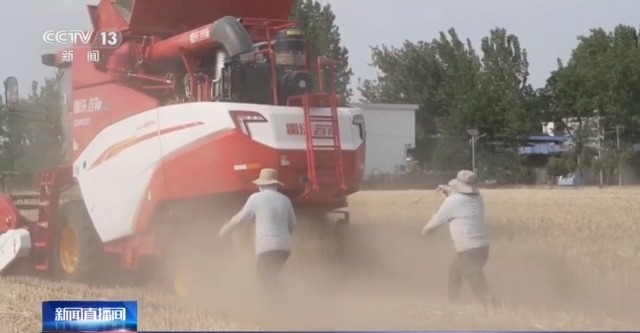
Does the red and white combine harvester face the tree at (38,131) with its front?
yes

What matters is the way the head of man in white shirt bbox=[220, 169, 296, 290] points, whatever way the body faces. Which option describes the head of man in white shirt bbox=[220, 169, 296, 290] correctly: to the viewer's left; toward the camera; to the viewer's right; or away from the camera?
away from the camera

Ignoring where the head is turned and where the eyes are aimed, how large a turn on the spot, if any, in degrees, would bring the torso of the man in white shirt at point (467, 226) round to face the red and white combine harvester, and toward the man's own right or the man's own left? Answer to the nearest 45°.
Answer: approximately 45° to the man's own left

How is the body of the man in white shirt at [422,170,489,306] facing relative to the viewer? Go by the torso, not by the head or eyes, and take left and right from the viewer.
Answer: facing away from the viewer and to the left of the viewer

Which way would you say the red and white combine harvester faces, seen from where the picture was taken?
facing away from the viewer and to the left of the viewer

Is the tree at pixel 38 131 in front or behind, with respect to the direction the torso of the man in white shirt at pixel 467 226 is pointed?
in front

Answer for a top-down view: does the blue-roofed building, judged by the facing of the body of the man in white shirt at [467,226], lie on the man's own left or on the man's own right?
on the man's own right

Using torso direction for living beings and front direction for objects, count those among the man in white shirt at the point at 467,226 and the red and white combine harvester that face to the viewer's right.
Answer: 0

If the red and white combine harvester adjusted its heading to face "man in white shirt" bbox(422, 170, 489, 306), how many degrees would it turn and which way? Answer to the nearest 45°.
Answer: approximately 180°
